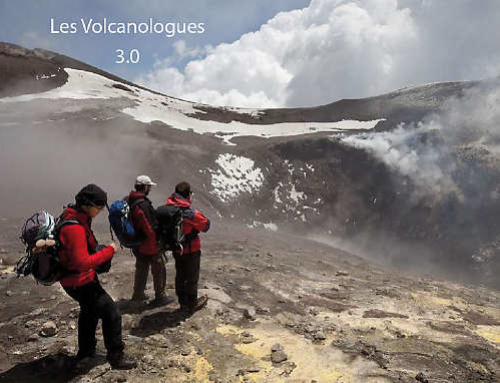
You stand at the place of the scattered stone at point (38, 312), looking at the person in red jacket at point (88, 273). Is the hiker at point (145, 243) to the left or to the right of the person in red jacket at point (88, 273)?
left

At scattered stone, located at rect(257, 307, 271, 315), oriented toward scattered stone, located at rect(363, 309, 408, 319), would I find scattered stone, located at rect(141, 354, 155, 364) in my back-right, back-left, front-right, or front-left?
back-right

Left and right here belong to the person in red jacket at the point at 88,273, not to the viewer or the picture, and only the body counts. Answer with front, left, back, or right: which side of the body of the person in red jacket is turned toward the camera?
right

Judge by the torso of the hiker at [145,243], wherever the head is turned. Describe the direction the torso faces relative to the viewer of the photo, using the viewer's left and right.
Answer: facing to the right of the viewer

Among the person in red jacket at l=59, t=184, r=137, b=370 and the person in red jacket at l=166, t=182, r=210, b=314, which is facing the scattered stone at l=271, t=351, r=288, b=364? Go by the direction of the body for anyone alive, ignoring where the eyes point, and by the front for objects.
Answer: the person in red jacket at l=59, t=184, r=137, b=370

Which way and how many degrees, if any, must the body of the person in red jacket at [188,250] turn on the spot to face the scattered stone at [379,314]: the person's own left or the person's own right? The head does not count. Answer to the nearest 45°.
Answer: approximately 45° to the person's own right

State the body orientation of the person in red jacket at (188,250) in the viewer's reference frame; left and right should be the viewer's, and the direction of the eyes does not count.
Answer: facing away from the viewer and to the right of the viewer

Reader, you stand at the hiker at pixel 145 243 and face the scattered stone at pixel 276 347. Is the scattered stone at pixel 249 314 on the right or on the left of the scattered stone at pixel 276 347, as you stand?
left

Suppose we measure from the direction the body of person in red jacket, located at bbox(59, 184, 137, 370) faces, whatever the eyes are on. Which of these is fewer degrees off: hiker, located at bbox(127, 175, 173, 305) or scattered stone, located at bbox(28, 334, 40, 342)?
the hiker

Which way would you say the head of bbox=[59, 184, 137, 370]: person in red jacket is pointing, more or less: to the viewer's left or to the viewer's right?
to the viewer's right

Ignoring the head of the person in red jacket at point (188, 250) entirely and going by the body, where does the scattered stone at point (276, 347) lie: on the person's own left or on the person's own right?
on the person's own right

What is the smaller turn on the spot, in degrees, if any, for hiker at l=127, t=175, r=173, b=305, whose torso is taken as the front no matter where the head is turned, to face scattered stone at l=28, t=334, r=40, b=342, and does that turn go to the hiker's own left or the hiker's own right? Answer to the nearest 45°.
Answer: approximately 180°
